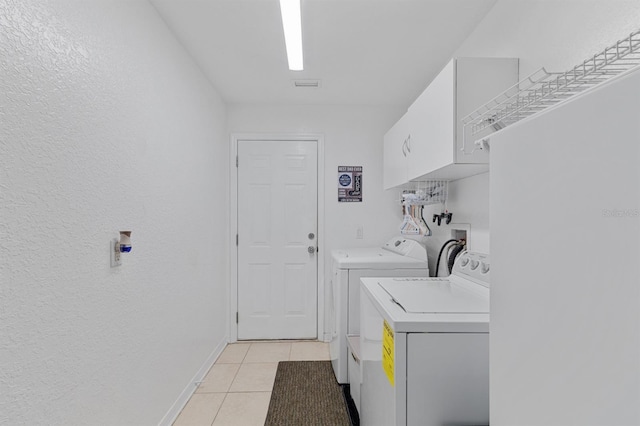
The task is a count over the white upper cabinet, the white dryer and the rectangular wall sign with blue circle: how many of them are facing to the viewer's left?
2

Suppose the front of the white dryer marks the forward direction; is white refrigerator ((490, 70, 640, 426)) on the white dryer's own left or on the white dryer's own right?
on the white dryer's own left

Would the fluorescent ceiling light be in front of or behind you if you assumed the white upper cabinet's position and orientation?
in front

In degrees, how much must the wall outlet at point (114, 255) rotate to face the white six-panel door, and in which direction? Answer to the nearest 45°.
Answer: approximately 90° to its left

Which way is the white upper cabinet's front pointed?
to the viewer's left

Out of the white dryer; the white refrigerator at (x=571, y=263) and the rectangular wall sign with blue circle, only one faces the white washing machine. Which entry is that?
the rectangular wall sign with blue circle

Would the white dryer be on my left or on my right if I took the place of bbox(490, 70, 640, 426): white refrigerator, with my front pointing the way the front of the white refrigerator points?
on my right

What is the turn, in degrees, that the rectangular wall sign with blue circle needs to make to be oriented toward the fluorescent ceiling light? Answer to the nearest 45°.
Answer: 0° — it already faces it

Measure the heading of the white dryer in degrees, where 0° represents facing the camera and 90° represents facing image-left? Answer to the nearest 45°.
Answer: approximately 90°

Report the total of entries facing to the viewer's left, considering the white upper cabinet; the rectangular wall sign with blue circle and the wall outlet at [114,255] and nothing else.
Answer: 1

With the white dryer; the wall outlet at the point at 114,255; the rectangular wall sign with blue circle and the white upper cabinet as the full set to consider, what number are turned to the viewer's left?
2

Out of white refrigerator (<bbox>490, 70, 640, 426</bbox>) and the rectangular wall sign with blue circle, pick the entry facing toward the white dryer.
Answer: the rectangular wall sign with blue circle

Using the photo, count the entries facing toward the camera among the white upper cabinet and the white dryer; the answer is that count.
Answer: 0
